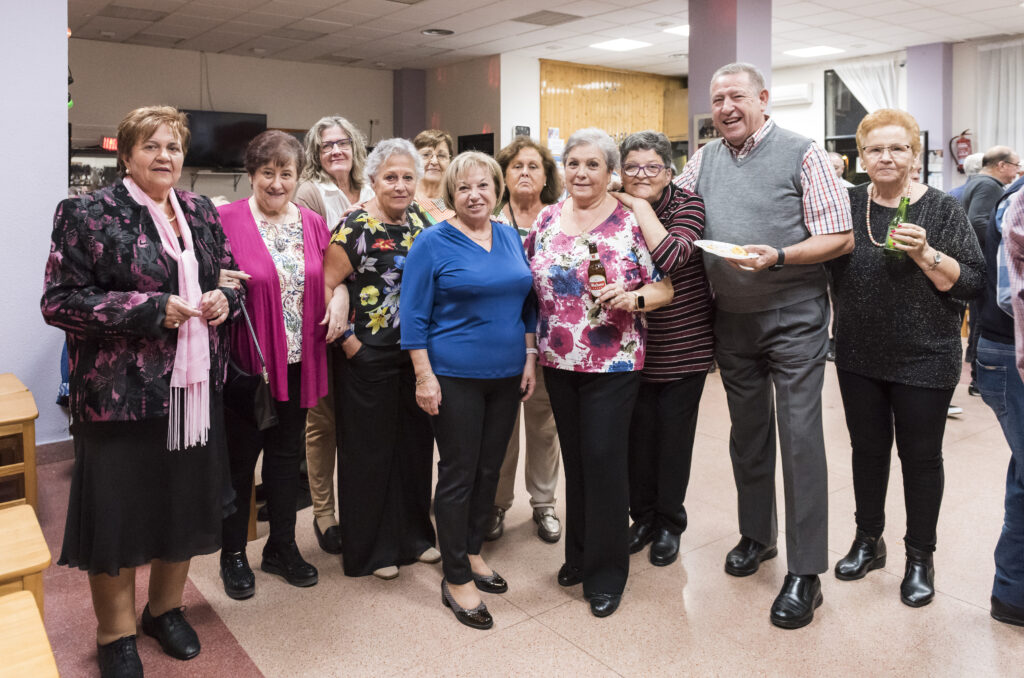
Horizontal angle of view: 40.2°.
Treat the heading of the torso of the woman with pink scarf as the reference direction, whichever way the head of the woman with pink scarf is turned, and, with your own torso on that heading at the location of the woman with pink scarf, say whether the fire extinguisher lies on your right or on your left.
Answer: on your left

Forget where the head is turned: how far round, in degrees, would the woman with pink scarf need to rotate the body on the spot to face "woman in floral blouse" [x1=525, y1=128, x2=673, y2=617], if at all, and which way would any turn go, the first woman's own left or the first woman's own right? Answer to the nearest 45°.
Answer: approximately 45° to the first woman's own left

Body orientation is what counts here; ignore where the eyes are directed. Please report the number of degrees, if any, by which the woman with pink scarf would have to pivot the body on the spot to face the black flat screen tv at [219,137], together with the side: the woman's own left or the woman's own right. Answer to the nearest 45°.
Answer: approximately 135° to the woman's own left

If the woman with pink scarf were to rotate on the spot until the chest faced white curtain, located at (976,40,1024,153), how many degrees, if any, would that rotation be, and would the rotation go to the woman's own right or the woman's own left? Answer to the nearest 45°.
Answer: approximately 90° to the woman's own left

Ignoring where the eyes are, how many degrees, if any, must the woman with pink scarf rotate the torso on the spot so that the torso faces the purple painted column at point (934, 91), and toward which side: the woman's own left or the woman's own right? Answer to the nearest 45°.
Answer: approximately 90° to the woman's own left

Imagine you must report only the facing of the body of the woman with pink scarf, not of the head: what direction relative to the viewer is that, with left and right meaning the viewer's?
facing the viewer and to the right of the viewer

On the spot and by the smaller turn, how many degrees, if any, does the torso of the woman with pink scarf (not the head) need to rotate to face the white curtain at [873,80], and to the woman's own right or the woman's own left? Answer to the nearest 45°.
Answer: approximately 90° to the woman's own left

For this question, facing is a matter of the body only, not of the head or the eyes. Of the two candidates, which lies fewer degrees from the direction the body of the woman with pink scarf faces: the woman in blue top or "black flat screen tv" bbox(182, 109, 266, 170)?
the woman in blue top

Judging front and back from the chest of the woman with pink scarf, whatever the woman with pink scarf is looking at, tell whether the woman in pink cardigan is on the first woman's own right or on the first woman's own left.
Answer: on the first woman's own left

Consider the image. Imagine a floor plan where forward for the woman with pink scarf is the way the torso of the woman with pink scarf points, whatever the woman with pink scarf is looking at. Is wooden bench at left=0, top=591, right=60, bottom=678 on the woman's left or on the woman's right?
on the woman's right

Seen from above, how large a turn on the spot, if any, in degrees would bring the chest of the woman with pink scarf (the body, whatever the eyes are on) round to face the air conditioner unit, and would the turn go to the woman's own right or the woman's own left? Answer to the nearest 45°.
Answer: approximately 90° to the woman's own left
